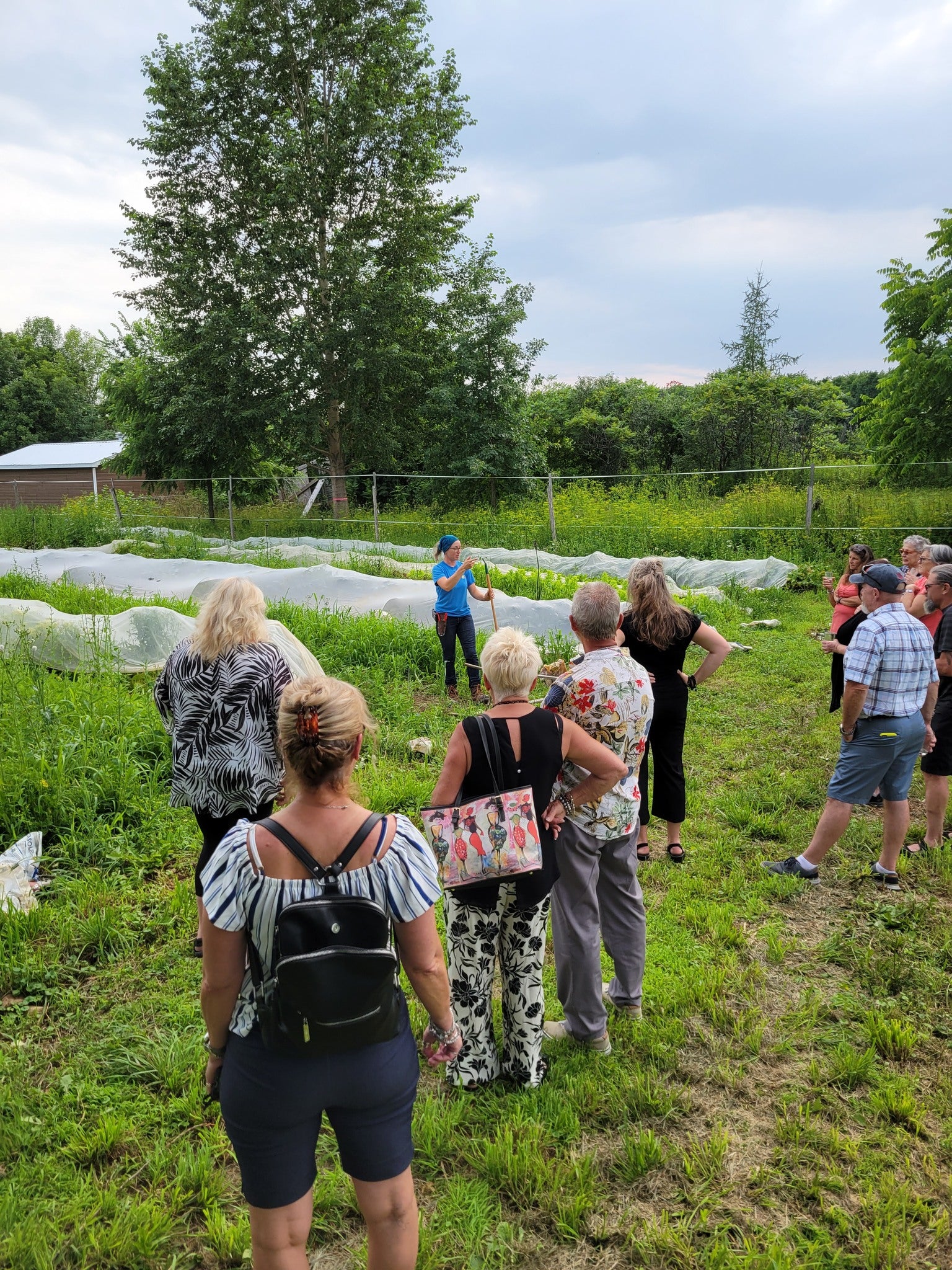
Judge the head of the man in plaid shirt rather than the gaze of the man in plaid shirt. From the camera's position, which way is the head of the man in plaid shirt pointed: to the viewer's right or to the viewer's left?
to the viewer's left

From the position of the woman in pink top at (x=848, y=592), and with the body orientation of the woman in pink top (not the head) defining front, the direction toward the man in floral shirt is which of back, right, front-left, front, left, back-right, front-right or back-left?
front-left

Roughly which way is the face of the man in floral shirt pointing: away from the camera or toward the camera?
away from the camera

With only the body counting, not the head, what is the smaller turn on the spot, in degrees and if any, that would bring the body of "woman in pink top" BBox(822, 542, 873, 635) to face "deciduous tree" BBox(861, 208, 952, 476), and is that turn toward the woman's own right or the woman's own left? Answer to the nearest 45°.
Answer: approximately 135° to the woman's own right

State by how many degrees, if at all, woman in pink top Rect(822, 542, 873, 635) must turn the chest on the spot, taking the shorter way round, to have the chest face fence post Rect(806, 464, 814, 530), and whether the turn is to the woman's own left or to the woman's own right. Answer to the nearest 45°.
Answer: approximately 135° to the woman's own right

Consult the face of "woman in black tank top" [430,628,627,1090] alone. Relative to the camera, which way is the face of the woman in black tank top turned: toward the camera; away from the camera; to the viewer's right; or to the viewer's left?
away from the camera

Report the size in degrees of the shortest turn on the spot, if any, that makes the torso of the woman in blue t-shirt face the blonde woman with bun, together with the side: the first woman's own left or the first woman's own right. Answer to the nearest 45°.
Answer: approximately 45° to the first woman's own right

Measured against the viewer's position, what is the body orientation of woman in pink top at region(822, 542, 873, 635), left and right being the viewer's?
facing the viewer and to the left of the viewer

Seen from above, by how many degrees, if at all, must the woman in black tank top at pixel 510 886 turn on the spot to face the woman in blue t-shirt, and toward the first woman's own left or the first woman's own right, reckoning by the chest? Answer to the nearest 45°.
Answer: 0° — they already face them

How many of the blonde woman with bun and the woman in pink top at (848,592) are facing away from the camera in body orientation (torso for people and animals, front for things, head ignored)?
1

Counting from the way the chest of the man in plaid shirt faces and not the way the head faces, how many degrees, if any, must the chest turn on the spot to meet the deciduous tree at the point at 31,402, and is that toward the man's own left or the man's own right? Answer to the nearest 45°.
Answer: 0° — they already face it

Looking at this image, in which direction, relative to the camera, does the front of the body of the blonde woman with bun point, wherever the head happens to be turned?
away from the camera

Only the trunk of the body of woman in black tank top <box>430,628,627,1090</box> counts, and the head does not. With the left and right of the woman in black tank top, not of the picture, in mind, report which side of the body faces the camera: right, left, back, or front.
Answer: back

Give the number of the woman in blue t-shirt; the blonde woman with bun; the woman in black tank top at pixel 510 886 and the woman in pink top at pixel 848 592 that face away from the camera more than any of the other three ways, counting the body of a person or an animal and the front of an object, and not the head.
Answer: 2

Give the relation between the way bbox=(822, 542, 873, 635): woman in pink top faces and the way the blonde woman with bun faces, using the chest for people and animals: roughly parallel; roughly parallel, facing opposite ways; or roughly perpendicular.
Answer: roughly perpendicular
